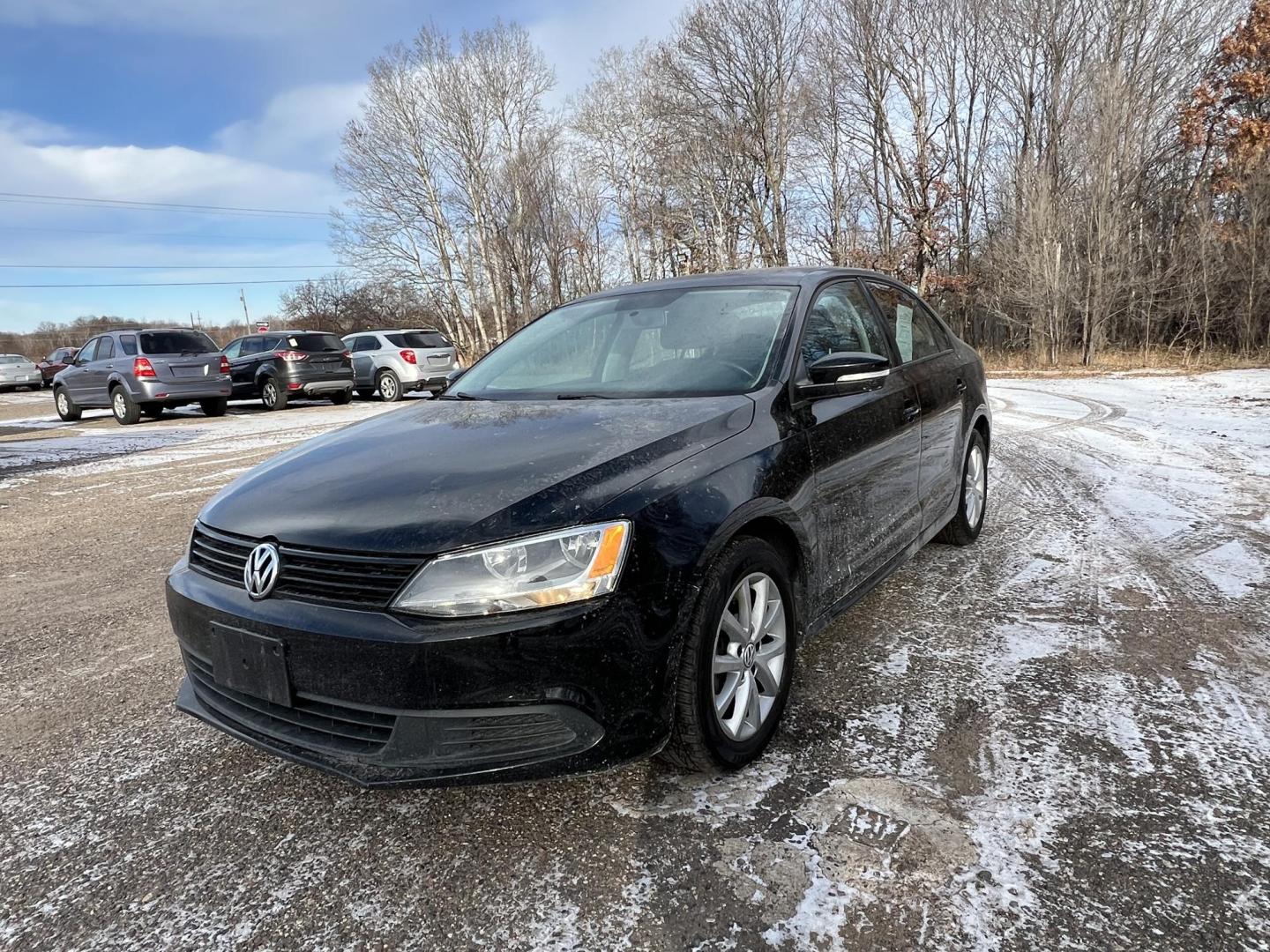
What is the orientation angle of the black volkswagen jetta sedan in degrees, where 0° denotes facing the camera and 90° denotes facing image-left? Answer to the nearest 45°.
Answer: approximately 45°

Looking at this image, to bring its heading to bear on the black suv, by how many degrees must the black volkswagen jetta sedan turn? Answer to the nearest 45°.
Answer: approximately 135° to its right

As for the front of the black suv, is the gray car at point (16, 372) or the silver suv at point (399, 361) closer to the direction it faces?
the gray car

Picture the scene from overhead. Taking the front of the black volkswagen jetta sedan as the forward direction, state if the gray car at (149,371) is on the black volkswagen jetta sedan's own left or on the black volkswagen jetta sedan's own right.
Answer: on the black volkswagen jetta sedan's own right

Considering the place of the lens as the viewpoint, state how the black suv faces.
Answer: facing away from the viewer and to the left of the viewer

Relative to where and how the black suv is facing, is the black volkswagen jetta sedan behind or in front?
behind

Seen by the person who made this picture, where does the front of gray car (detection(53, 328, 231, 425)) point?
facing away from the viewer and to the left of the viewer

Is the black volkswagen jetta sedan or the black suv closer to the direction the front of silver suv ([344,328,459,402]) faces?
the black suv

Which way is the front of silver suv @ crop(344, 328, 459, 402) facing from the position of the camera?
facing away from the viewer and to the left of the viewer
